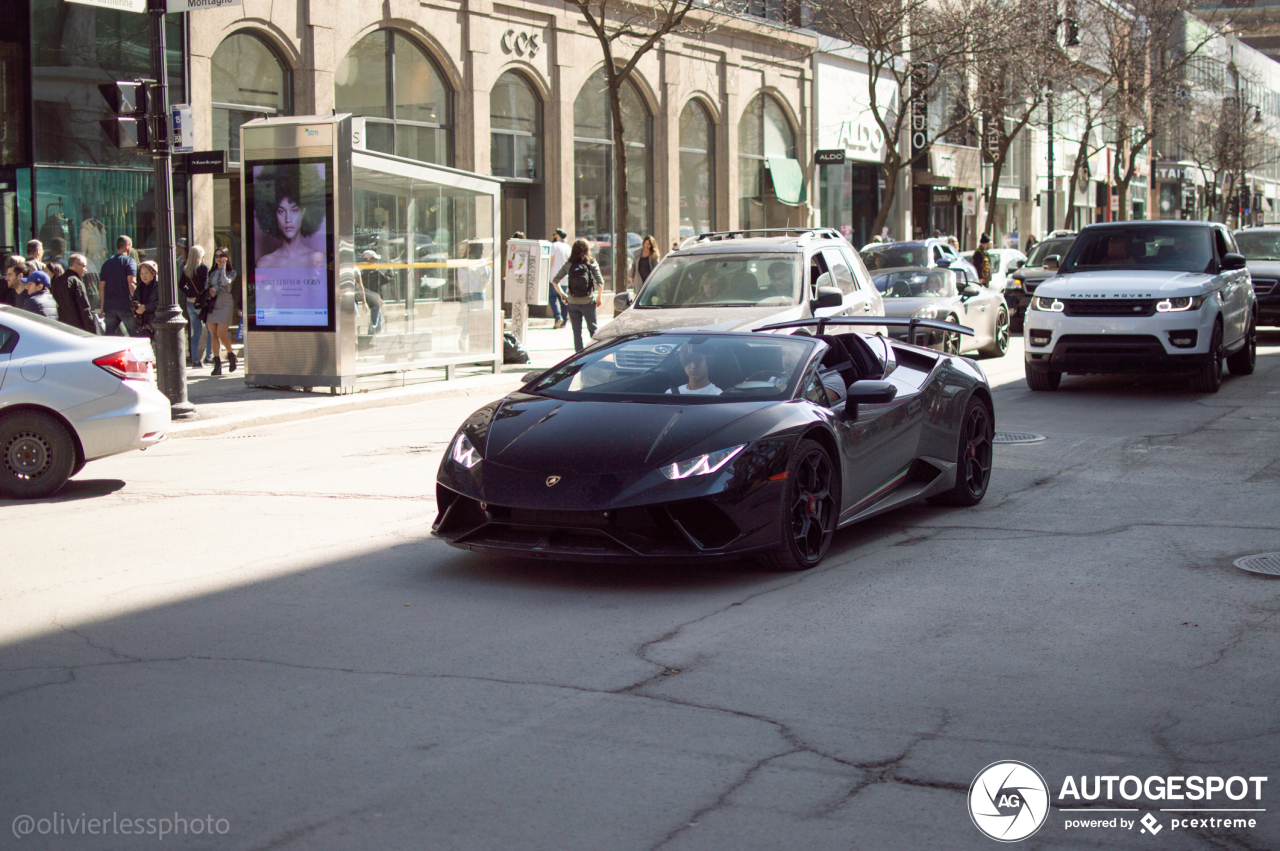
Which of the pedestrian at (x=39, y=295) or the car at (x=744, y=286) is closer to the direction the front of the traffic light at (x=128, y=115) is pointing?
the pedestrian

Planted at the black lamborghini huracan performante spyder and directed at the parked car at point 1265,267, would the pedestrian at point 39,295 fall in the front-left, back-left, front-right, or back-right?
front-left

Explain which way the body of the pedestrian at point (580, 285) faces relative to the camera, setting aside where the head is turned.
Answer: away from the camera

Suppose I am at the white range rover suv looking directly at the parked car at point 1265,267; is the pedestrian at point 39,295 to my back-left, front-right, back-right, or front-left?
back-left

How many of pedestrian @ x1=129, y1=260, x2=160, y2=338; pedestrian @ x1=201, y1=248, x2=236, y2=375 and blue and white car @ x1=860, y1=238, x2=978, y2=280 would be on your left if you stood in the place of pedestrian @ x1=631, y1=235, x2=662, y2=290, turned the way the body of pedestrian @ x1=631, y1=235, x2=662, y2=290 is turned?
1

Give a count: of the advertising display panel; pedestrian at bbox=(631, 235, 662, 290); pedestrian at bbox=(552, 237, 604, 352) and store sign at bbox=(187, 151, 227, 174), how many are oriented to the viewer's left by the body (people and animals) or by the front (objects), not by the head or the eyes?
0

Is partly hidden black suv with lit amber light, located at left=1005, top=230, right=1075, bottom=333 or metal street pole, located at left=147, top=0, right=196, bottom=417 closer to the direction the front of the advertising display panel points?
the metal street pole

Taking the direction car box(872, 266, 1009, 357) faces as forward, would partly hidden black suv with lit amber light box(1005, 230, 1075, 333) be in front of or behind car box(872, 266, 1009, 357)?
behind

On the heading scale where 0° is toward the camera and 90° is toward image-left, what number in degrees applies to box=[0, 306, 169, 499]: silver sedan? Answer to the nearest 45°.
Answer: approximately 90°

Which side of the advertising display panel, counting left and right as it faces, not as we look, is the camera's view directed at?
front

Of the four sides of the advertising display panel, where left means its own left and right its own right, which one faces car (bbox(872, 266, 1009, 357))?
left

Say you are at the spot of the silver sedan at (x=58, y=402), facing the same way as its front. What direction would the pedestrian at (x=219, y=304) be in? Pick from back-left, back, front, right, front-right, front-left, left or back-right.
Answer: right

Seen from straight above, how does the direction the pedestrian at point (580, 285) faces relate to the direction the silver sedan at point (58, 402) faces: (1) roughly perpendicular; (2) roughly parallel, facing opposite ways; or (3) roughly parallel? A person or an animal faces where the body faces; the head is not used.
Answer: roughly perpendicular

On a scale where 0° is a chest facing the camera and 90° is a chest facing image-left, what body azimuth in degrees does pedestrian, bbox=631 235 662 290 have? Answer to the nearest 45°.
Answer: approximately 0°

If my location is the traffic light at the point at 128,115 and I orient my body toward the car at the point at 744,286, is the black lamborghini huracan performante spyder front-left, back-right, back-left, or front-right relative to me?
front-right

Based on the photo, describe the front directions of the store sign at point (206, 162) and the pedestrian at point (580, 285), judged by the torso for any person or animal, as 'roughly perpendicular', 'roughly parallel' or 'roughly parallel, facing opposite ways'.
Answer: roughly parallel, facing opposite ways
